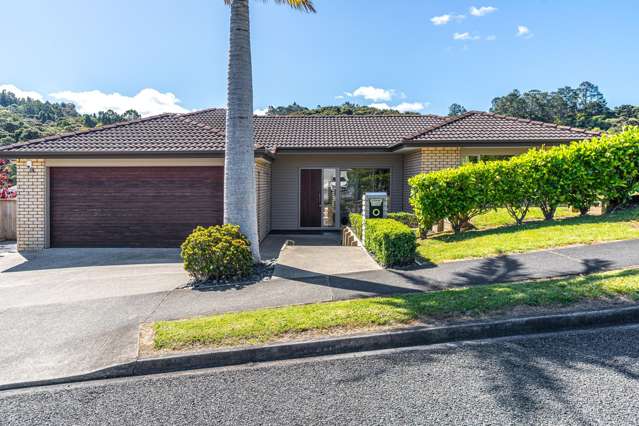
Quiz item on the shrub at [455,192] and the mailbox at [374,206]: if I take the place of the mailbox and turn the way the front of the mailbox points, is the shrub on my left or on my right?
on my left

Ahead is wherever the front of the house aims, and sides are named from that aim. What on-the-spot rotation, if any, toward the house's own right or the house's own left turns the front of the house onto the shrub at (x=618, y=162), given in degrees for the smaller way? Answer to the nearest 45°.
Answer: approximately 90° to the house's own left

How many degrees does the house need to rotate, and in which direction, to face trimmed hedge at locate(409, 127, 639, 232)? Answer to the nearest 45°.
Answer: approximately 90° to its left

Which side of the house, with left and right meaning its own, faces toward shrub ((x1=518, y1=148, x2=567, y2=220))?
left

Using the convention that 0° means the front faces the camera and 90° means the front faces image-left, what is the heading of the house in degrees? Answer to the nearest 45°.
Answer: approximately 0°

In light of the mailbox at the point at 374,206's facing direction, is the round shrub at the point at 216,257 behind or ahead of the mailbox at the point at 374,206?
ahead

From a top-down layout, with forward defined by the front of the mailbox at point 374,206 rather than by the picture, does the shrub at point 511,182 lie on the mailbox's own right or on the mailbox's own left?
on the mailbox's own left

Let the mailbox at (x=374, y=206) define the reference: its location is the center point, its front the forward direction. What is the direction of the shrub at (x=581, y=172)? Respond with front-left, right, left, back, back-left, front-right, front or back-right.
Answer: left

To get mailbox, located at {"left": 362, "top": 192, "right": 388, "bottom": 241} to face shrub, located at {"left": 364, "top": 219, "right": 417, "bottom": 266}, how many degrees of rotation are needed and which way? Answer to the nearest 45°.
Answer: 0° — it already faces it

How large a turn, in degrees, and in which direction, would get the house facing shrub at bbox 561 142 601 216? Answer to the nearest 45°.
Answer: approximately 90° to its left
